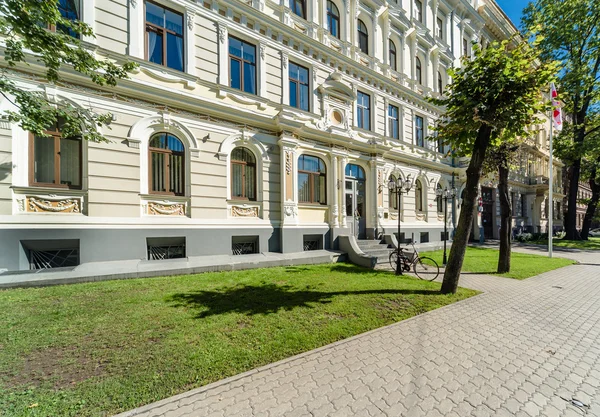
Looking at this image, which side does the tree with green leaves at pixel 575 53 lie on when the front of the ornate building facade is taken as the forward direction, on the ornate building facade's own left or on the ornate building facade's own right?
on the ornate building facade's own left

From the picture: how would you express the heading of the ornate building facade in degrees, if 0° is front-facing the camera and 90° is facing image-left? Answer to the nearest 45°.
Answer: approximately 315°
